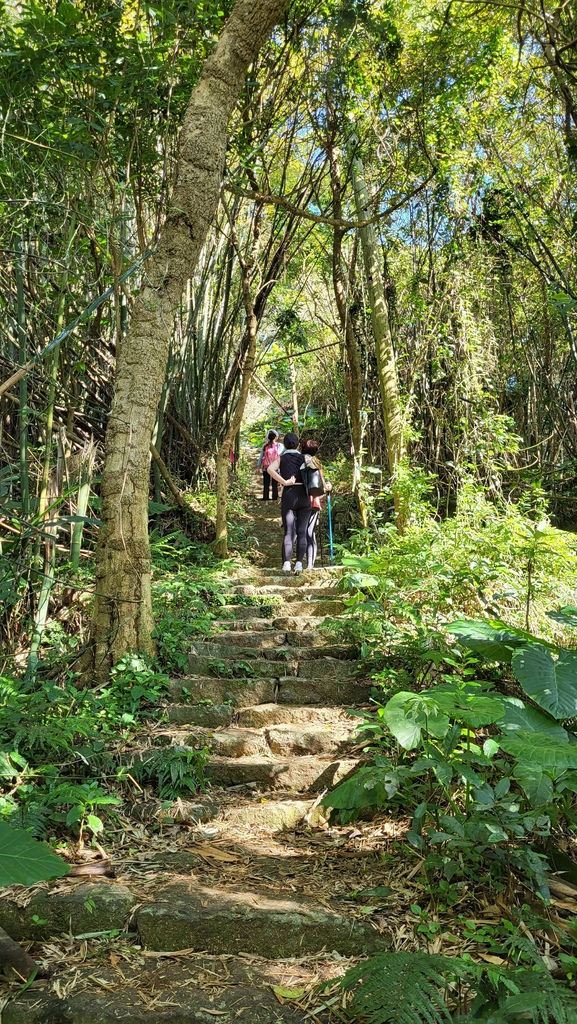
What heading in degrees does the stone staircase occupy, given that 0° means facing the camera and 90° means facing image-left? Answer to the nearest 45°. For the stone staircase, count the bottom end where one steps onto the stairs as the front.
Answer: approximately 0°

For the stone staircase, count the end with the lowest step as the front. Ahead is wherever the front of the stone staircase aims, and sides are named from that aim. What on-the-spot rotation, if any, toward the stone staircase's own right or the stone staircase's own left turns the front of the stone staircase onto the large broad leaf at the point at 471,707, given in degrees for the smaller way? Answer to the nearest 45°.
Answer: approximately 45° to the stone staircase's own left

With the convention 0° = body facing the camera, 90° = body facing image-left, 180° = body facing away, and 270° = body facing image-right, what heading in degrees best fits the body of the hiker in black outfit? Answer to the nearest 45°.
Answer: approximately 180°

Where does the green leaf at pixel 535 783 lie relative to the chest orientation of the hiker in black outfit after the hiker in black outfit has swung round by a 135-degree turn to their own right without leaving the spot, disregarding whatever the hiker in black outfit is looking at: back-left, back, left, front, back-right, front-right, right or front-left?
front-right

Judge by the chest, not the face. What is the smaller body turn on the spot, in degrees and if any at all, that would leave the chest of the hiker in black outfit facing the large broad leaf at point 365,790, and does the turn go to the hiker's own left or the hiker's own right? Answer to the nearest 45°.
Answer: approximately 180°

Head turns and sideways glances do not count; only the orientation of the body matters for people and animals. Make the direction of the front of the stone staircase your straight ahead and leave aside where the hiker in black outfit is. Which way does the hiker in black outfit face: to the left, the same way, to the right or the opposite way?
the opposite way

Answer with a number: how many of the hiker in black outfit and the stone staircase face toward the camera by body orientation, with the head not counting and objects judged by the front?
1

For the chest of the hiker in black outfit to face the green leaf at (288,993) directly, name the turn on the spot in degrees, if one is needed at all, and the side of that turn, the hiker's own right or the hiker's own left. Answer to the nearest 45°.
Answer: approximately 180°

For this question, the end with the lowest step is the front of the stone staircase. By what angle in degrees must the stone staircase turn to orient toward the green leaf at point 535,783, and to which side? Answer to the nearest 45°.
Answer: approximately 45° to its left

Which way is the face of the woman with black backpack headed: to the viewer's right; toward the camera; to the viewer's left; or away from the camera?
away from the camera

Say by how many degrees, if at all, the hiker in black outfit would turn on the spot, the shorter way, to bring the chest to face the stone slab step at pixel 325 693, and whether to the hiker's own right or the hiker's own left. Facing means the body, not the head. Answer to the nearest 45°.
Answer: approximately 180°

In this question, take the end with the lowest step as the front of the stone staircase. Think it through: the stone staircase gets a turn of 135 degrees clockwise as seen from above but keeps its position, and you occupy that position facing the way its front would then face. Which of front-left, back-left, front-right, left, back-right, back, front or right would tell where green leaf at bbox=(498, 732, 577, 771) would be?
back
